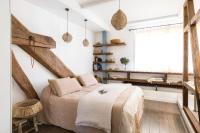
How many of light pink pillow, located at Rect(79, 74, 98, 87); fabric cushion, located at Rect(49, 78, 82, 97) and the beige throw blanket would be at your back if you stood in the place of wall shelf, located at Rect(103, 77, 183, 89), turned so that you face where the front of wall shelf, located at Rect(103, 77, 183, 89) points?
0

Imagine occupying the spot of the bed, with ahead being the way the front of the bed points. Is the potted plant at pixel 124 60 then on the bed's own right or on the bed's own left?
on the bed's own left

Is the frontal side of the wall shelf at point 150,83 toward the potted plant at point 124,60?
no

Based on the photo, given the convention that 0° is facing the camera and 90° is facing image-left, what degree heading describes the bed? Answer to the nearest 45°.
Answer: approximately 315°

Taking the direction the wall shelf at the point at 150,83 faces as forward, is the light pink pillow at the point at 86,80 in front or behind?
in front

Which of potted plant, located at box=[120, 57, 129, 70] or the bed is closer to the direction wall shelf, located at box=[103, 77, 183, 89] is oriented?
the bed

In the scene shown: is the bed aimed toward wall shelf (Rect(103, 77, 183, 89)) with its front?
no

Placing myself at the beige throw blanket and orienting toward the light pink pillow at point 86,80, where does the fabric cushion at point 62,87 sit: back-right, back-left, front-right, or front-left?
front-left

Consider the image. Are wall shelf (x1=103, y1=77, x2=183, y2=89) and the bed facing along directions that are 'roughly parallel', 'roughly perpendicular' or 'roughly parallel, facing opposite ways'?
roughly perpendicular

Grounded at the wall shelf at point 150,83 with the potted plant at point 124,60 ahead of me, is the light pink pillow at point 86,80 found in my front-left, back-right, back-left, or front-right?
front-left

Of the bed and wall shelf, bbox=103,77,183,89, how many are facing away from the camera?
0
